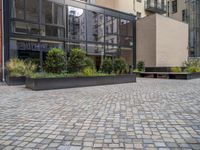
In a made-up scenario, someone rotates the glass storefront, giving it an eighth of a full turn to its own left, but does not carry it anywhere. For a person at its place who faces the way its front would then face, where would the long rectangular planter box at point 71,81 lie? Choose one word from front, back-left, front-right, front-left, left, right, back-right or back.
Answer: right

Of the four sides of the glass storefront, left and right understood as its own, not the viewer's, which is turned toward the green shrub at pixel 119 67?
front

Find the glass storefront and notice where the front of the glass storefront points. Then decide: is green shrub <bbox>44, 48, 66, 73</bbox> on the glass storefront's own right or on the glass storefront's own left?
on the glass storefront's own right

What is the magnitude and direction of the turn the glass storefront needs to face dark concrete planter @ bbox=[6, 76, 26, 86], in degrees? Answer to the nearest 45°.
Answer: approximately 90° to its right

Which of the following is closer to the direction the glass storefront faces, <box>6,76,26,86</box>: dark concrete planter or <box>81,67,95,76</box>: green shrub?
the green shrub

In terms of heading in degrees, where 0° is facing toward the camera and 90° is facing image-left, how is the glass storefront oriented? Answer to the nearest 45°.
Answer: approximately 315°
